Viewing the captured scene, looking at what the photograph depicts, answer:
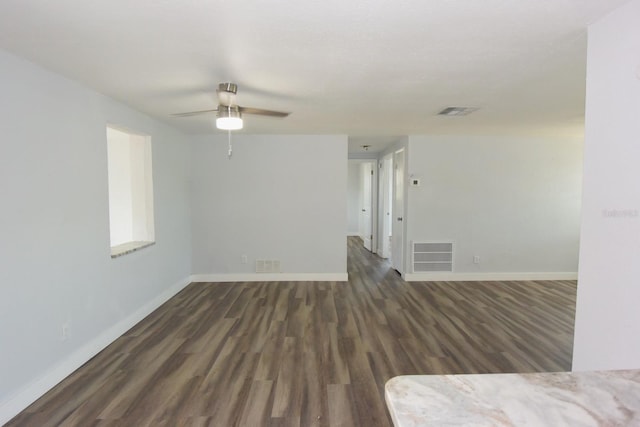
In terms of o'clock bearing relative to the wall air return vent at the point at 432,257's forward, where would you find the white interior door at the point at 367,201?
The white interior door is roughly at 5 o'clock from the wall air return vent.

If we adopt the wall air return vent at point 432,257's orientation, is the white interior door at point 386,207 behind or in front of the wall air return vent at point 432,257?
behind

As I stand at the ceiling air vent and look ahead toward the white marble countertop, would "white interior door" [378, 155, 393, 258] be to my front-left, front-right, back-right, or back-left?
back-right

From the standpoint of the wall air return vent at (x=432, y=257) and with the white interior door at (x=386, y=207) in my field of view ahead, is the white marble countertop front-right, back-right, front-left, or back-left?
back-left

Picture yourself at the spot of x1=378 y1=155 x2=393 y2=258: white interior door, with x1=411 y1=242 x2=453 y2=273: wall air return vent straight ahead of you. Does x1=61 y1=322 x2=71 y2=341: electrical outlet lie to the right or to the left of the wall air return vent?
right

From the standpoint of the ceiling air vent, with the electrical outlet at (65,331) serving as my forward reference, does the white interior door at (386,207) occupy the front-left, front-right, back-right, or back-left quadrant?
back-right

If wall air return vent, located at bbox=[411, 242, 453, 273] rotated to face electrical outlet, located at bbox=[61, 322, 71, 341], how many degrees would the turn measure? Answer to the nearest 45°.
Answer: approximately 45° to its right

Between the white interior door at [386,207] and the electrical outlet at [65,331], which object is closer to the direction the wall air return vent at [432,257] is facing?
the electrical outlet

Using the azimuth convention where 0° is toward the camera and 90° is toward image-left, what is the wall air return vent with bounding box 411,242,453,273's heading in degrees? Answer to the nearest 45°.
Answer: approximately 0°

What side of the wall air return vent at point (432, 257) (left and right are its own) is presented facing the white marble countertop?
front
